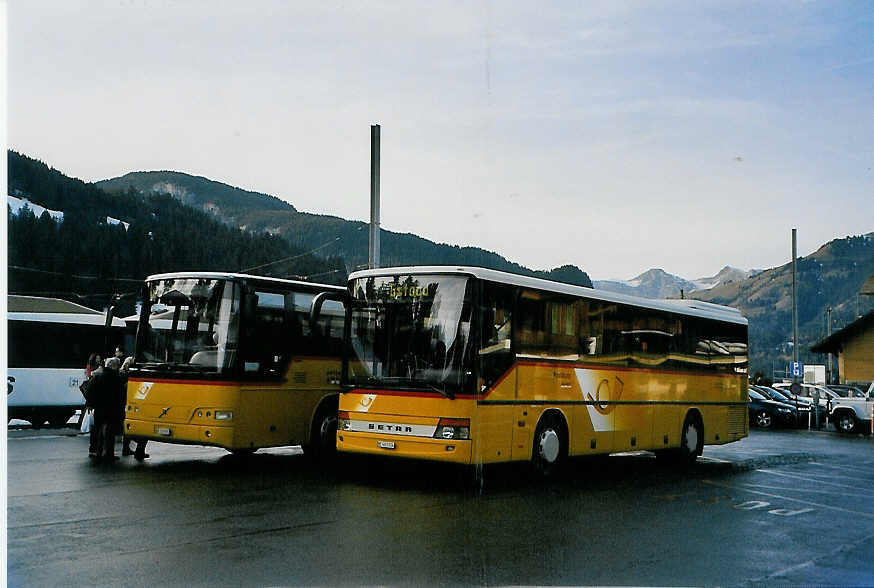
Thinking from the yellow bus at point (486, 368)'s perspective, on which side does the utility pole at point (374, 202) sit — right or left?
on its right

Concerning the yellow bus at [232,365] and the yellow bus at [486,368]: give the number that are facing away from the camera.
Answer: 0

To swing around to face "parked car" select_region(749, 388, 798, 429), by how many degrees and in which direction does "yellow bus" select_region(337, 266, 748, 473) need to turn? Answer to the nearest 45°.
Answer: approximately 135° to its right

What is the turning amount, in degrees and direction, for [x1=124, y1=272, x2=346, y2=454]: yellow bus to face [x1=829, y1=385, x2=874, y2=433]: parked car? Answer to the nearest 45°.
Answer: approximately 180°

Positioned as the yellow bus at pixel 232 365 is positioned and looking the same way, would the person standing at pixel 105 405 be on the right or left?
on its right

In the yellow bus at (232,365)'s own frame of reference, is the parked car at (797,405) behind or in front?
behind

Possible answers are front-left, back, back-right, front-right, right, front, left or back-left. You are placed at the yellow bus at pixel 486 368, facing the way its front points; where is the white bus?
right

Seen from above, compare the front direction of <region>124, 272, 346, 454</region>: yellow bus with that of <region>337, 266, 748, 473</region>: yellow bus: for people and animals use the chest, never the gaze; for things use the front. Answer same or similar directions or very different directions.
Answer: same or similar directions

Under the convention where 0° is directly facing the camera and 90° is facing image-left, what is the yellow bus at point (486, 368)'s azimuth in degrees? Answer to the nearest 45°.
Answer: approximately 45°

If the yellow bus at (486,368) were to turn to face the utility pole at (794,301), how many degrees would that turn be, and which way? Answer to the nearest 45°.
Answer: approximately 180°
